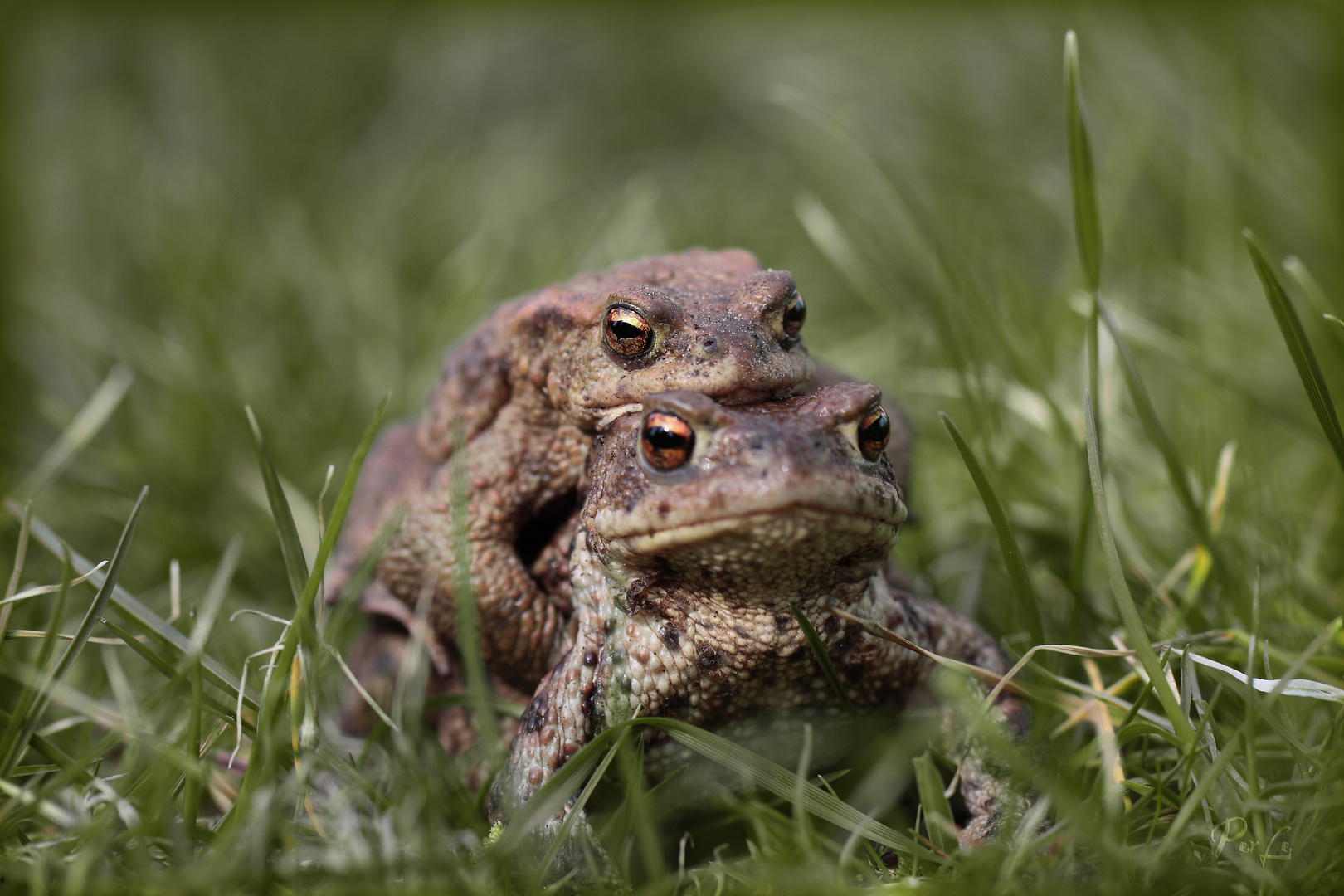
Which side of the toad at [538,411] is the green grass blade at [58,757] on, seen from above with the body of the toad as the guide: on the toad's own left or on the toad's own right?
on the toad's own right

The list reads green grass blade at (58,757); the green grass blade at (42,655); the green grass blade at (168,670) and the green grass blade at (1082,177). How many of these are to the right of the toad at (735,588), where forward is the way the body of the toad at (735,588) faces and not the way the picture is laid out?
3

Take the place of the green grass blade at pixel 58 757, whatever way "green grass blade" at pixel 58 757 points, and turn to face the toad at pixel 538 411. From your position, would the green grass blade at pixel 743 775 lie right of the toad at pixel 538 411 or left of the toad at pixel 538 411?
right

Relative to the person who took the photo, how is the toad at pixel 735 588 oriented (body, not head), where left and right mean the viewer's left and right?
facing the viewer

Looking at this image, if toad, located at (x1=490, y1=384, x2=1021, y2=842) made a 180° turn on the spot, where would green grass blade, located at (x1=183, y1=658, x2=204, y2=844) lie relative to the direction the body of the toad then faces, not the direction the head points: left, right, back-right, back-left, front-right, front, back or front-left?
left

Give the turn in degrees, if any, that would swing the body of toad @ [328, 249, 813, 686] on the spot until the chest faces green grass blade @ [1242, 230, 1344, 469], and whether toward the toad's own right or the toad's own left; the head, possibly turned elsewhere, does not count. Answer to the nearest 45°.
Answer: approximately 45° to the toad's own left

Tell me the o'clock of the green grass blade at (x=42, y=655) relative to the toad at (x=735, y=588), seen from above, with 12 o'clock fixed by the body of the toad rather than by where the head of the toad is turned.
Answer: The green grass blade is roughly at 3 o'clock from the toad.

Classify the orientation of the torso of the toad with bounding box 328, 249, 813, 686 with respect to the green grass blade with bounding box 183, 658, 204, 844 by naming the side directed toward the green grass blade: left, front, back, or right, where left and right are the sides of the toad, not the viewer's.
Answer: right

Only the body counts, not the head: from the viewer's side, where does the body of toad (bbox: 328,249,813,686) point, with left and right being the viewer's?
facing the viewer and to the right of the viewer

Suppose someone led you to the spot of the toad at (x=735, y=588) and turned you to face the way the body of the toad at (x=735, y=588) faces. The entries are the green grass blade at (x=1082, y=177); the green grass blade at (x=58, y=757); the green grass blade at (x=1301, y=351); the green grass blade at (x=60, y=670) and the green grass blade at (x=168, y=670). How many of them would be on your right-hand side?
3
